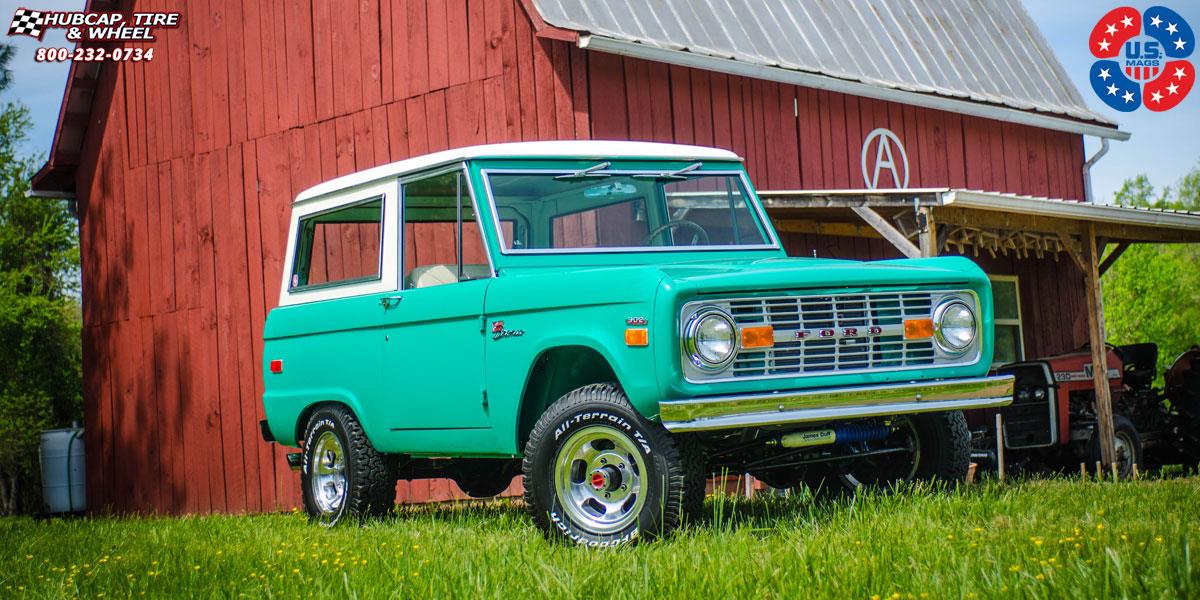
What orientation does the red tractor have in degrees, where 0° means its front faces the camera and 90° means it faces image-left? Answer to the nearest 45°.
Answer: approximately 45°

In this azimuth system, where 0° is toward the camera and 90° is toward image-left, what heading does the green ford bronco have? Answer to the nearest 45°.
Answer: approximately 315°

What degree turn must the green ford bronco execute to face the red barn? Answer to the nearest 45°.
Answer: approximately 135° to its left

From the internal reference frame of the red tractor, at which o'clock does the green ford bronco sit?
The green ford bronco is roughly at 11 o'clock from the red tractor.

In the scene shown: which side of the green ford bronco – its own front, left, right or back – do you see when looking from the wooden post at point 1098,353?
left

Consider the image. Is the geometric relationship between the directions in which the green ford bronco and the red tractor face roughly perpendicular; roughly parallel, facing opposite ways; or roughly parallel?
roughly perpendicular

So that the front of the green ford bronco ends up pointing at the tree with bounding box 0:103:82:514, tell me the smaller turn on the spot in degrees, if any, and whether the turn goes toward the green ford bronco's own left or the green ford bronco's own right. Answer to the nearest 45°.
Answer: approximately 180°

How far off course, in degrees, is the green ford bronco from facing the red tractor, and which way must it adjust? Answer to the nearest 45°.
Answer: approximately 90° to its left
